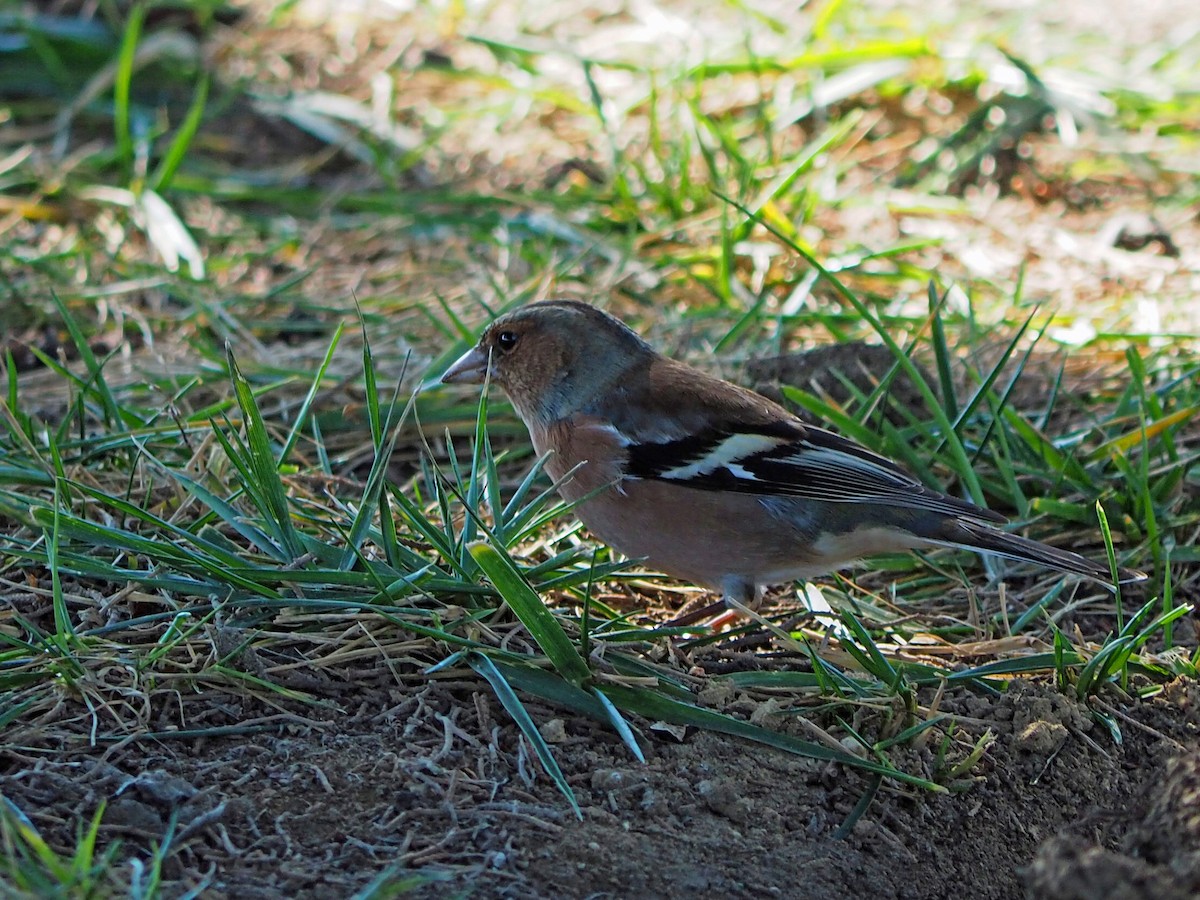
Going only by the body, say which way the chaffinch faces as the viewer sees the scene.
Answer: to the viewer's left

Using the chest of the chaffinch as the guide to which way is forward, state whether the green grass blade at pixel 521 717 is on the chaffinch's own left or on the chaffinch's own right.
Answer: on the chaffinch's own left

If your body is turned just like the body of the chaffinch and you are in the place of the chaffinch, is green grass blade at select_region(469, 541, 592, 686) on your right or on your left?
on your left
